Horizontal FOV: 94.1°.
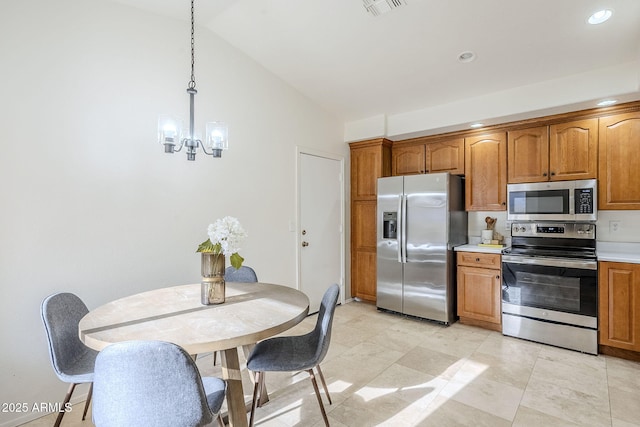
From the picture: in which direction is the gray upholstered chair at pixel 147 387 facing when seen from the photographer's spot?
facing away from the viewer and to the right of the viewer

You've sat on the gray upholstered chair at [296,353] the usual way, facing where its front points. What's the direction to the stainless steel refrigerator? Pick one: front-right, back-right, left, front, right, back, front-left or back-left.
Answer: back-right

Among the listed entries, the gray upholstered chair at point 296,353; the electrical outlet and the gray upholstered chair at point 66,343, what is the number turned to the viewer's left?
1

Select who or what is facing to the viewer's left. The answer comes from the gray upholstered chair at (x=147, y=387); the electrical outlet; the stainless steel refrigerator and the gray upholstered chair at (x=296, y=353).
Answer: the gray upholstered chair at (x=296, y=353)

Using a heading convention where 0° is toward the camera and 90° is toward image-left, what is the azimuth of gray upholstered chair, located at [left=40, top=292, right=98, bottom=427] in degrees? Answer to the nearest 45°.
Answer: approximately 315°

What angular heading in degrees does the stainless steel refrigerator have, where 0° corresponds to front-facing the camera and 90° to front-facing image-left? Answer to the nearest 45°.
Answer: approximately 0°

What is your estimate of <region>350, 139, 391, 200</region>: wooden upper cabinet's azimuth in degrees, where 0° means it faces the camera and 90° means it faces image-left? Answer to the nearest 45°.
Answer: approximately 45°

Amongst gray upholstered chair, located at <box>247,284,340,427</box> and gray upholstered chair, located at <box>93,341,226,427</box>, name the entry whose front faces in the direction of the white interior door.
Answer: gray upholstered chair, located at <box>93,341,226,427</box>

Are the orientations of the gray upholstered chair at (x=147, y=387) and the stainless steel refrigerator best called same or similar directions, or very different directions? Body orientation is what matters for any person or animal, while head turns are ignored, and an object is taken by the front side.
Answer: very different directions
